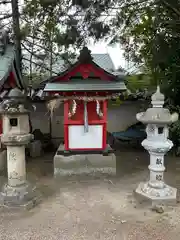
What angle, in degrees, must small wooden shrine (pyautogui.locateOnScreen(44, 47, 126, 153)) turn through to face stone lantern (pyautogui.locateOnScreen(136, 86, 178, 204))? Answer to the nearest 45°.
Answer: approximately 45° to its left

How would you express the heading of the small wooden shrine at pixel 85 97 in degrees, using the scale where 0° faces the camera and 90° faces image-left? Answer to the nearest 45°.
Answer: approximately 0°

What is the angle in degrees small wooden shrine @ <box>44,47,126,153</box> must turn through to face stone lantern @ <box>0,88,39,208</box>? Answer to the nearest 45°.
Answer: approximately 45° to its right
